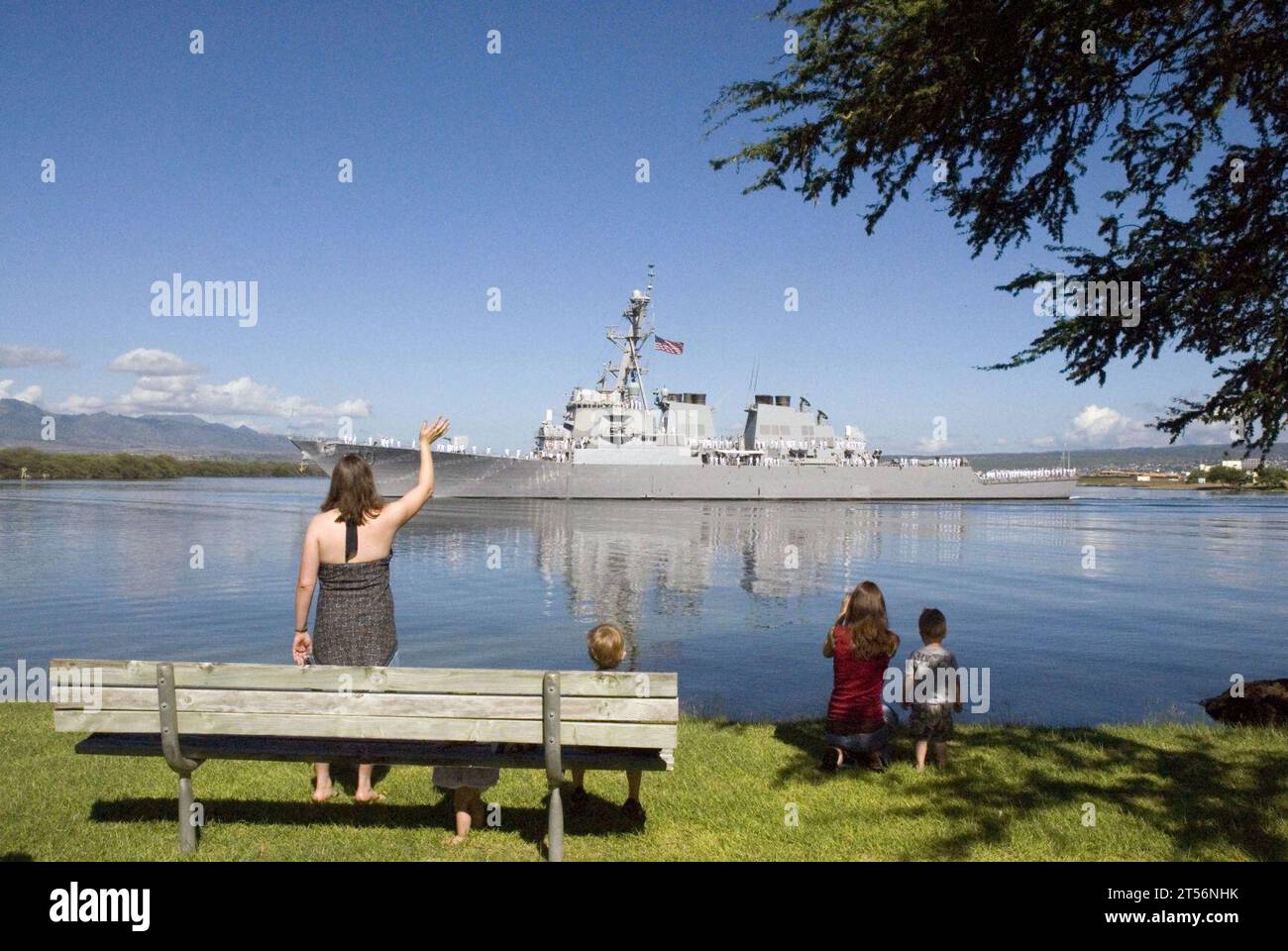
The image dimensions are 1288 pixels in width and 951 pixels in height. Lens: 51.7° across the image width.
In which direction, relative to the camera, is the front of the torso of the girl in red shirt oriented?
away from the camera

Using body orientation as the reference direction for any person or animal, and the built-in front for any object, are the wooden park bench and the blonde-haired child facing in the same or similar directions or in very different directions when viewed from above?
same or similar directions

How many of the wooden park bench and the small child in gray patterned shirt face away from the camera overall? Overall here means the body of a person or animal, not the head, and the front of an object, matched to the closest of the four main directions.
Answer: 2

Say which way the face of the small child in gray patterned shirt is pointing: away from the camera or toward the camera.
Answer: away from the camera

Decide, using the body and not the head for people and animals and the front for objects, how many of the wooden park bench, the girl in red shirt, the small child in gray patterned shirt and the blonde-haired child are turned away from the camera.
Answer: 4

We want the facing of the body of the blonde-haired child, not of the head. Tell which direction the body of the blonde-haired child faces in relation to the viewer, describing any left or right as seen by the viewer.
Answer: facing away from the viewer

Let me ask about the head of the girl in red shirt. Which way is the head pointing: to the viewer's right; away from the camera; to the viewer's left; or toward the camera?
away from the camera

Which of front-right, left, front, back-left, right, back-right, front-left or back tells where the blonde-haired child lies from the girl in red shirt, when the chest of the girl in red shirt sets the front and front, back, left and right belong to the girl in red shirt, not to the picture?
back-left

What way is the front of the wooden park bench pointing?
away from the camera

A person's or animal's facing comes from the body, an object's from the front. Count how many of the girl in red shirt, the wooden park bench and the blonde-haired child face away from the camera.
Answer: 3

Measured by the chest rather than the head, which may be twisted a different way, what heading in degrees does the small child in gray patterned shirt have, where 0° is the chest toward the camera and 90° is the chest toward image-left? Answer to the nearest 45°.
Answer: approximately 180°
